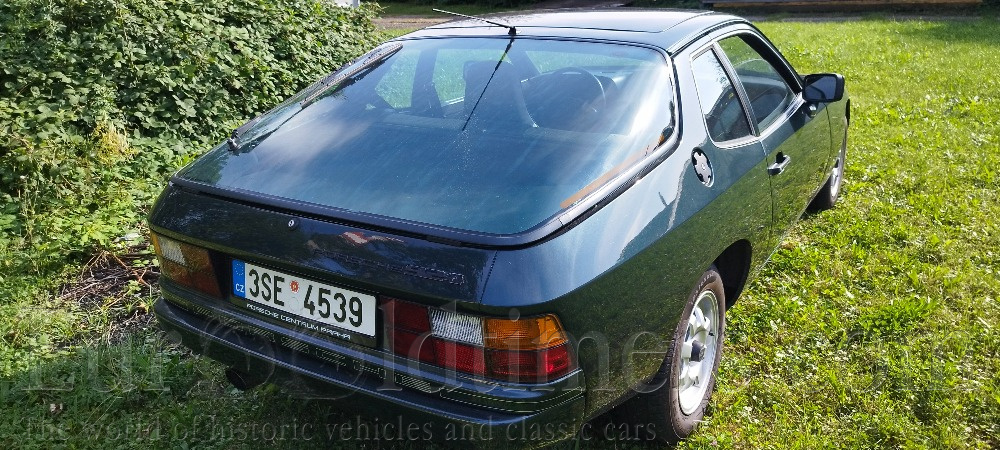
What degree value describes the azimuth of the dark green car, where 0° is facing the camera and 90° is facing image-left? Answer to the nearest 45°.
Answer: approximately 225°

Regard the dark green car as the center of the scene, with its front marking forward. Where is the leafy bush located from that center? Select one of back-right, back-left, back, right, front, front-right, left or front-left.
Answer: left
